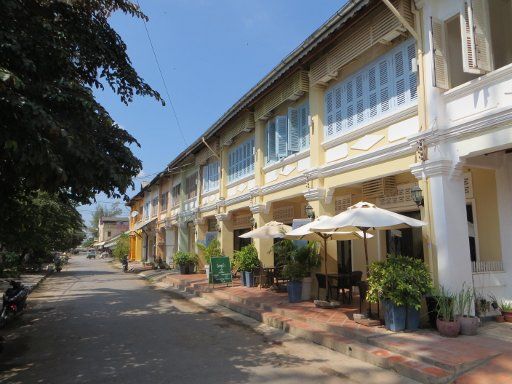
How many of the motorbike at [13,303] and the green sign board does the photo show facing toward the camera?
1

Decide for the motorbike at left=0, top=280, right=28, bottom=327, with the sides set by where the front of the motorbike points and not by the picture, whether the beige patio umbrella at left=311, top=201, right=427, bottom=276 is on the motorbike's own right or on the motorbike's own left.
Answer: on the motorbike's own right

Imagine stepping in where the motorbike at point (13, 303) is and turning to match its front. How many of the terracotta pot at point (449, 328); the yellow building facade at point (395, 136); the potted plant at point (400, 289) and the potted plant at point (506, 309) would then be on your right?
4

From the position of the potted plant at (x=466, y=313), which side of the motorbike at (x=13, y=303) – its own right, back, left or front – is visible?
right

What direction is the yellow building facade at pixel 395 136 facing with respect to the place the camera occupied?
facing the viewer and to the left of the viewer

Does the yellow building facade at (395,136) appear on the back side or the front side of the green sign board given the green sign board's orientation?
on the front side

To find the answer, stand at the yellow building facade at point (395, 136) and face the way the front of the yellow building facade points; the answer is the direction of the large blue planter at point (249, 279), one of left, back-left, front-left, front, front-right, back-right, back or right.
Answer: right

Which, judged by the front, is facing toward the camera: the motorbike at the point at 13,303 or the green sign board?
the green sign board

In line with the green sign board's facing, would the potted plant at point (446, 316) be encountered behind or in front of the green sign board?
in front

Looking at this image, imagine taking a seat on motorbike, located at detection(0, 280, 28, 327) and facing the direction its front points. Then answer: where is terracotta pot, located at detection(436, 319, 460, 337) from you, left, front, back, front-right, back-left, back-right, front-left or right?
right

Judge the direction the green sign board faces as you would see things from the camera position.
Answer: facing the viewer

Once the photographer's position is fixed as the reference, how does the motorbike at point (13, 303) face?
facing away from the viewer and to the right of the viewer

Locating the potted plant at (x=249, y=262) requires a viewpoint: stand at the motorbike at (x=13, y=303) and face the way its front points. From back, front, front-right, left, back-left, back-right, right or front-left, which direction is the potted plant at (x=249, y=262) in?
front-right

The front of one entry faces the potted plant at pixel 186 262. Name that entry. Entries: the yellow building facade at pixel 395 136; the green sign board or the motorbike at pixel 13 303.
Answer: the motorbike

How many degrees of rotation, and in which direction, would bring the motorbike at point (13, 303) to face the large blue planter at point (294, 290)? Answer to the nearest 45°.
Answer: approximately 90° to its right
